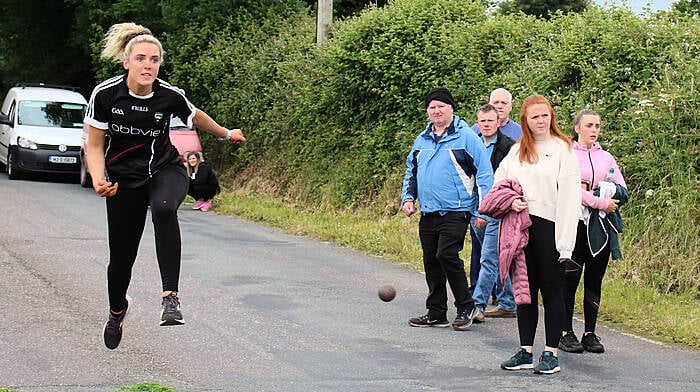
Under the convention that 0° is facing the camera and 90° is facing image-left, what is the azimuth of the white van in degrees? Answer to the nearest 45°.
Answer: approximately 0°

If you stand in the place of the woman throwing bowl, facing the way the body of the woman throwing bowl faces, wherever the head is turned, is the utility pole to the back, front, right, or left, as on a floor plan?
back

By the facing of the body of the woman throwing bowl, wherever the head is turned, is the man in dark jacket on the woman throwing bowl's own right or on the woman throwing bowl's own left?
on the woman throwing bowl's own left

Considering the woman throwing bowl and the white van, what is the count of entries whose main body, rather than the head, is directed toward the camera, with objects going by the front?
2

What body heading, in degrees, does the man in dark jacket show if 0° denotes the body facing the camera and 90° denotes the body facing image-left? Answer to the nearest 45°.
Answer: approximately 45°

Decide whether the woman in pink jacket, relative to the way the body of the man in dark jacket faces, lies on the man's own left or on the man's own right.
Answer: on the man's own left

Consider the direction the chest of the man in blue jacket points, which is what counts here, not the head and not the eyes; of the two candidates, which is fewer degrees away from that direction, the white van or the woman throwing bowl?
the woman throwing bowl

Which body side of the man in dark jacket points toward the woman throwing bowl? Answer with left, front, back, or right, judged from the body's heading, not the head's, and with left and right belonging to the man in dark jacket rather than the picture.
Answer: front

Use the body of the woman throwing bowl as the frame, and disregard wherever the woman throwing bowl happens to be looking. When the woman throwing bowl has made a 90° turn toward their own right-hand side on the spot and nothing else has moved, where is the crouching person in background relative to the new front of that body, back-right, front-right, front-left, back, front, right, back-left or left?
right
